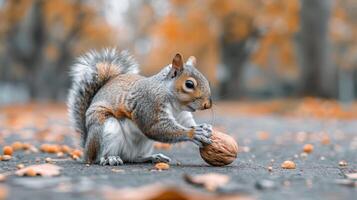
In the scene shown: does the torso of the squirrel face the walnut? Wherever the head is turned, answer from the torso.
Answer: yes

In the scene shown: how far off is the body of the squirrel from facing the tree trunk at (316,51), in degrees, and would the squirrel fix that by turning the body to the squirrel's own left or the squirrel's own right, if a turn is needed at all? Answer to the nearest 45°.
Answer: approximately 45° to the squirrel's own left

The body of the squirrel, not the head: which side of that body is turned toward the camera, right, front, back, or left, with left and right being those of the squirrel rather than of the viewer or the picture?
right

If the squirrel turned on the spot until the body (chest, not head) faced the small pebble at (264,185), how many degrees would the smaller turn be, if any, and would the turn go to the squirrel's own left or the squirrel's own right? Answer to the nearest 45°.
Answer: approximately 45° to the squirrel's own right

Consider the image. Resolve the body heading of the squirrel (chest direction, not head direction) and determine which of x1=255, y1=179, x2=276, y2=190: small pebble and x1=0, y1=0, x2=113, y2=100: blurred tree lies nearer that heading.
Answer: the small pebble

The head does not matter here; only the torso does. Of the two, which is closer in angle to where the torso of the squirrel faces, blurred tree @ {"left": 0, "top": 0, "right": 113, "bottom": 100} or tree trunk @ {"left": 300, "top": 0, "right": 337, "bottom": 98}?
the tree trunk

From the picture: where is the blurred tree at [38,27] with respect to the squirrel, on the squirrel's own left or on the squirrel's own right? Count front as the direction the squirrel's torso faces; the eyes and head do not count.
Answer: on the squirrel's own left
